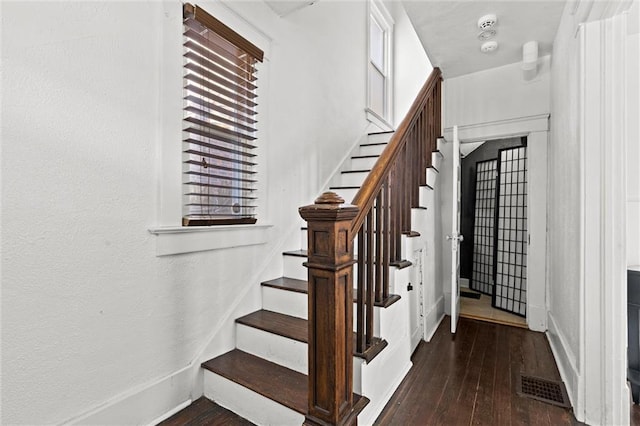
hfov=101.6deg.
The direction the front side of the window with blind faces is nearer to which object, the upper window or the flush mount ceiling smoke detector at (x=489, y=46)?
the flush mount ceiling smoke detector

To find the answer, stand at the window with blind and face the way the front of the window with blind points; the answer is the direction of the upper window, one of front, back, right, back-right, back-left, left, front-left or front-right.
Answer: left

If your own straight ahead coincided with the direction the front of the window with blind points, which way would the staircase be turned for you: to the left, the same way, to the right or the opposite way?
to the right

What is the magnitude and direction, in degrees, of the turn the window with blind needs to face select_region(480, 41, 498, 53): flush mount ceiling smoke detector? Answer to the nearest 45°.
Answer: approximately 45° to its left

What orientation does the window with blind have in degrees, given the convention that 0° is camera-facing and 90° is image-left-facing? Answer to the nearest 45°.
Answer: approximately 315°

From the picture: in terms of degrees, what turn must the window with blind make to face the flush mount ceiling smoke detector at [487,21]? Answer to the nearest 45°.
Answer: approximately 45° to its left

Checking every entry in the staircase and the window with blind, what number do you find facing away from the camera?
0

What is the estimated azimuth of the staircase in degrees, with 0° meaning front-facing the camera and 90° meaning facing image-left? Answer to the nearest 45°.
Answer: approximately 45°

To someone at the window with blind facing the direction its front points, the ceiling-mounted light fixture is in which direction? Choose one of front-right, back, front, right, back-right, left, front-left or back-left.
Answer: front-left

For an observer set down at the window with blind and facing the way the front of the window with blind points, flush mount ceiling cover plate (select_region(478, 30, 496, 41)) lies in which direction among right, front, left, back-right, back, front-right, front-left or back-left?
front-left
